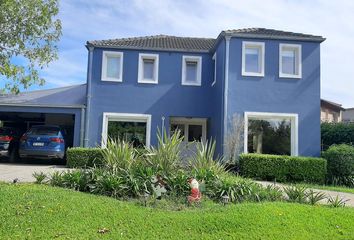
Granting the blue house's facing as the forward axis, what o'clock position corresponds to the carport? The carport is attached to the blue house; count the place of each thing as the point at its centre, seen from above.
The carport is roughly at 3 o'clock from the blue house.

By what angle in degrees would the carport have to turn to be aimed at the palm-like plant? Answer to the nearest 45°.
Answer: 0° — it already faces it

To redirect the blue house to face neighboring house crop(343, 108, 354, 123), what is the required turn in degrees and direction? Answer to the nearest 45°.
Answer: approximately 135° to its left

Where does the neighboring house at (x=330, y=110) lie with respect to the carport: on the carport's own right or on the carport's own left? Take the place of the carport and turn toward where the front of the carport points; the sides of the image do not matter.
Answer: on the carport's own left

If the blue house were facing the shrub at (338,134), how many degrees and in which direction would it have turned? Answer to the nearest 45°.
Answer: approximately 90° to its left

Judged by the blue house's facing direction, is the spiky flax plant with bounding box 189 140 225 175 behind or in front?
in front

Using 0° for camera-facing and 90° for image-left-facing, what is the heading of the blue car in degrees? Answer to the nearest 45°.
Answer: approximately 180°

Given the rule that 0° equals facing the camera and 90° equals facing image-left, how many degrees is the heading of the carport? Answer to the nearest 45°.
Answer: approximately 0°

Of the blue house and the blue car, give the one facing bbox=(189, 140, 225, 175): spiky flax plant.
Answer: the blue house

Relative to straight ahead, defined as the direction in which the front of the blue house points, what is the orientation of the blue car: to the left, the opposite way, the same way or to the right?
the opposite way
